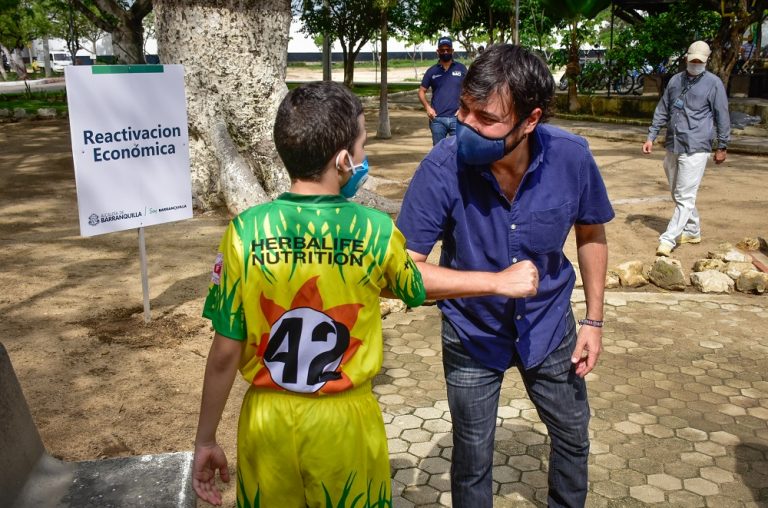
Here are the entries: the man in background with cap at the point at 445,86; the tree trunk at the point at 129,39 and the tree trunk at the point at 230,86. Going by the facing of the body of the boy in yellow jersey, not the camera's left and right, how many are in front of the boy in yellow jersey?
3

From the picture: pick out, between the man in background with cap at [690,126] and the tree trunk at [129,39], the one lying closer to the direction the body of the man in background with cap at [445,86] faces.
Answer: the man in background with cap

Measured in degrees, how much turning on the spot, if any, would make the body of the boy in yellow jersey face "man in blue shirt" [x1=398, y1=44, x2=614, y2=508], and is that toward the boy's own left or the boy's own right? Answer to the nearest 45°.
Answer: approximately 45° to the boy's own right

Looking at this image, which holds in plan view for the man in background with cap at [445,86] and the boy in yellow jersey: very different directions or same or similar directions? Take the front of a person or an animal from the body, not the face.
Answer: very different directions

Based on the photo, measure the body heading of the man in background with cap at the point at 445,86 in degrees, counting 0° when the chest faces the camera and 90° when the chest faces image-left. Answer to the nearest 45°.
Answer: approximately 0°

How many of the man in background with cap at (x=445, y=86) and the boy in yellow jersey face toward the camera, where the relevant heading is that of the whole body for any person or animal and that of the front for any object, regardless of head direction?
1

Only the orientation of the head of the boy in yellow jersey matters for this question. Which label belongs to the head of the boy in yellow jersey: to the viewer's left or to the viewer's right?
to the viewer's right

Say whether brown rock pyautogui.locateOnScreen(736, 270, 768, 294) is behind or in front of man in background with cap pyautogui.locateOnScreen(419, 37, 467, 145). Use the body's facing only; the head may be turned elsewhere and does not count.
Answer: in front

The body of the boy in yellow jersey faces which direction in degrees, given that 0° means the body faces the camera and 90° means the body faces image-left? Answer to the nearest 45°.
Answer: approximately 180°

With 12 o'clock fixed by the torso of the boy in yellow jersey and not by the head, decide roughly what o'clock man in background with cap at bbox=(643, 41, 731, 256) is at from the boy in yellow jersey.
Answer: The man in background with cap is roughly at 1 o'clock from the boy in yellow jersey.

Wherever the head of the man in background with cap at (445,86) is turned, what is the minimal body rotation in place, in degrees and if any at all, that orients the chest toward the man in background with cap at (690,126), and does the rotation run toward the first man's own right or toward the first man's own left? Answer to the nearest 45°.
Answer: approximately 45° to the first man's own left

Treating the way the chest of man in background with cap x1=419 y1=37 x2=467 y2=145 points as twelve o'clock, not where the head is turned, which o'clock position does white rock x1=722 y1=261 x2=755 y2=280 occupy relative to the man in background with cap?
The white rock is roughly at 11 o'clock from the man in background with cap.

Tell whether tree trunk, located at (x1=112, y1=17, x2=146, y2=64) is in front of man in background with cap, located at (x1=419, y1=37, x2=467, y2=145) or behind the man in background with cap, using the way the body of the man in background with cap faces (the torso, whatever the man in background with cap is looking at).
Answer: behind

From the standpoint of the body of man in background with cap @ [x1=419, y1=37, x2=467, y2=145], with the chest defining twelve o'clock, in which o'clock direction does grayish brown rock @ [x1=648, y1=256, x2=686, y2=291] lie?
The grayish brown rock is roughly at 11 o'clock from the man in background with cap.

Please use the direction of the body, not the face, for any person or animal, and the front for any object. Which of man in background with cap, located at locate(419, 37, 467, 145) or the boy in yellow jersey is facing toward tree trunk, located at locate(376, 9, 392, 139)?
the boy in yellow jersey

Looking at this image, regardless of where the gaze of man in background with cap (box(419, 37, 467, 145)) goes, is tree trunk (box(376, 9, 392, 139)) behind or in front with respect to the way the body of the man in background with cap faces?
behind
